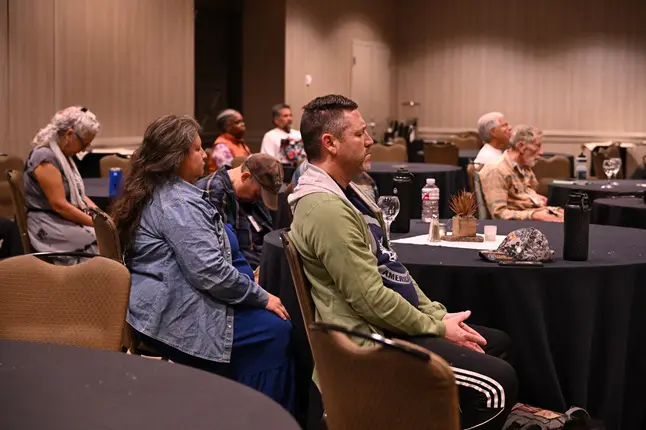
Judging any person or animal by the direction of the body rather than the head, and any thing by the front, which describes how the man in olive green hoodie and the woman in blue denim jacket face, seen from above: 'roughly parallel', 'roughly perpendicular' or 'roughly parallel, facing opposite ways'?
roughly parallel

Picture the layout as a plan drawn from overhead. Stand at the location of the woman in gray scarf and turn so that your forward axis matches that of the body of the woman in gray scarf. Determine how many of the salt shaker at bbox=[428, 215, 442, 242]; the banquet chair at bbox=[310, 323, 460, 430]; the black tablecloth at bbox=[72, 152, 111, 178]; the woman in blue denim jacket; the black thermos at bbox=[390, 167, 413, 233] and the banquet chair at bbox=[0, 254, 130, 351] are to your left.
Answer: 1

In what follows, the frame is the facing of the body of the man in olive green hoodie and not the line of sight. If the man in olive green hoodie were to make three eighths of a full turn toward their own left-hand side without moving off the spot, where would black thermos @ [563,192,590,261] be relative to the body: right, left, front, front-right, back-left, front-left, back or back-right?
right

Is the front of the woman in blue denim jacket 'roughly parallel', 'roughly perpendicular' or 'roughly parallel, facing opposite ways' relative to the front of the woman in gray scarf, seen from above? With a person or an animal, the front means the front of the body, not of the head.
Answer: roughly parallel

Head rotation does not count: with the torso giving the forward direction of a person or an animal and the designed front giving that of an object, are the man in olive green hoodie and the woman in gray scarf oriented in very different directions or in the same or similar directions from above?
same or similar directions
